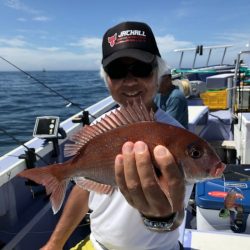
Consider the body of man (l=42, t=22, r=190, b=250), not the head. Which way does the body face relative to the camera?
toward the camera

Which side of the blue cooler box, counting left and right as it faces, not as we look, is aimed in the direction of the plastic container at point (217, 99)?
back

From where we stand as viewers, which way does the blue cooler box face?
facing the viewer

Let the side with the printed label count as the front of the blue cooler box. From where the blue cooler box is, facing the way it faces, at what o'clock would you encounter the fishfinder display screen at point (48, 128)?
The fishfinder display screen is roughly at 3 o'clock from the blue cooler box.

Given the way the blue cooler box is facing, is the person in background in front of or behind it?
behind
